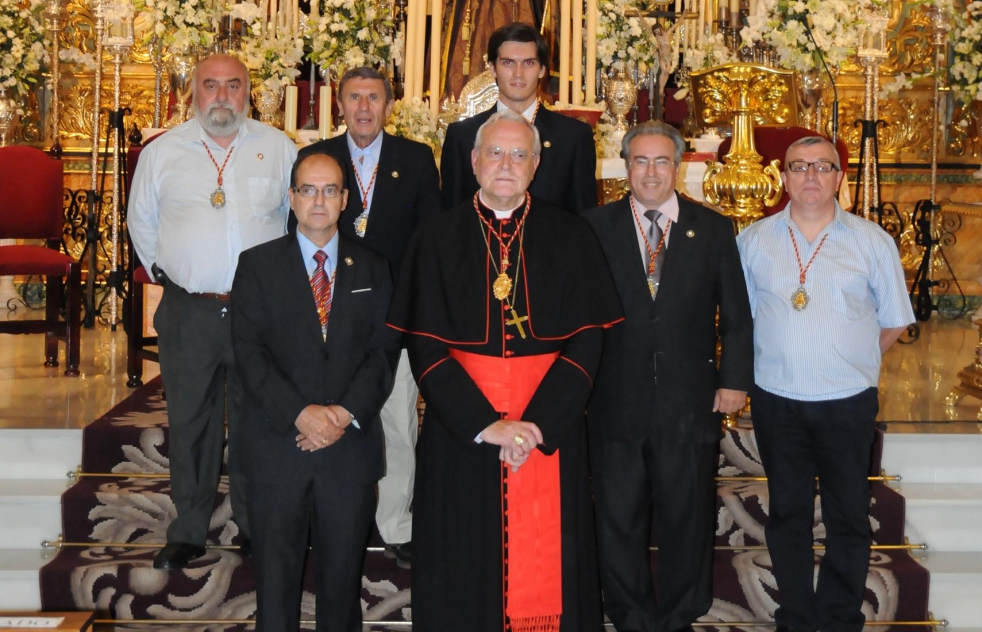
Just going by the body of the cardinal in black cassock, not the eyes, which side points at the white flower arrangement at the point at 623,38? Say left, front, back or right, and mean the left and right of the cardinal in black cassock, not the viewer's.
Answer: back

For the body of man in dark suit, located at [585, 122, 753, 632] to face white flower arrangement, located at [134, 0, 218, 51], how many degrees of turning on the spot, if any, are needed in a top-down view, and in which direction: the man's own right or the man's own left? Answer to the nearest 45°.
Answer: approximately 135° to the man's own right

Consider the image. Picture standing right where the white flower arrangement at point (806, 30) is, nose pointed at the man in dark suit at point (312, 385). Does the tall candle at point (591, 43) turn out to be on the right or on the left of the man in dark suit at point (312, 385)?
right

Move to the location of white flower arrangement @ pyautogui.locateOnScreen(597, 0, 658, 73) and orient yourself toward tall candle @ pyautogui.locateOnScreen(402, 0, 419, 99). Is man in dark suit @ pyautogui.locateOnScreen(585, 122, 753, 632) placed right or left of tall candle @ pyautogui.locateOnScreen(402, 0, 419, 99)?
left

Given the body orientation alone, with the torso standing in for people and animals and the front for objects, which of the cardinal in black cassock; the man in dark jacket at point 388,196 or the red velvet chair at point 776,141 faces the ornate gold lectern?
the red velvet chair

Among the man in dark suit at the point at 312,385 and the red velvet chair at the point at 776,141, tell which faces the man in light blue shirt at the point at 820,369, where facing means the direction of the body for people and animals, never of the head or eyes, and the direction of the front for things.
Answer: the red velvet chair

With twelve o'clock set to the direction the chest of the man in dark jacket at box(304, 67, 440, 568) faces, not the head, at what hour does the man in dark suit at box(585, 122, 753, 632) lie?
the man in dark suit at box(585, 122, 753, 632) is roughly at 10 o'clock from the man in dark jacket at box(304, 67, 440, 568).

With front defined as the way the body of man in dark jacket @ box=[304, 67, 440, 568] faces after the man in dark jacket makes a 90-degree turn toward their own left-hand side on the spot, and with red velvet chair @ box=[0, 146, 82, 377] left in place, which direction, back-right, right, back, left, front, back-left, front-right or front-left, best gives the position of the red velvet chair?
back-left
